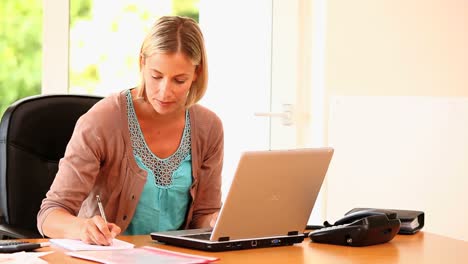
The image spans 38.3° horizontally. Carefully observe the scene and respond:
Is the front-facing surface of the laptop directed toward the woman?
yes

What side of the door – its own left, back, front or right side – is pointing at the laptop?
front

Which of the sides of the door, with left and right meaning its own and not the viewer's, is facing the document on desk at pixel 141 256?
front

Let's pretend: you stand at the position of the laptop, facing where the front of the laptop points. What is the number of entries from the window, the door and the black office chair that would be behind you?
0

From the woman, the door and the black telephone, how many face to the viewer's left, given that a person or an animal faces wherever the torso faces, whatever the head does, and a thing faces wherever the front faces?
1

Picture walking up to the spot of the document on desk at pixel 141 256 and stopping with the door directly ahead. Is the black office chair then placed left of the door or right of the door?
left

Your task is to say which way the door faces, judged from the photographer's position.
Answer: facing the viewer

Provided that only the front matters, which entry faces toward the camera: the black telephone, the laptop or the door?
the door

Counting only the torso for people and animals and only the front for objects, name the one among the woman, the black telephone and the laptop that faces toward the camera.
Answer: the woman

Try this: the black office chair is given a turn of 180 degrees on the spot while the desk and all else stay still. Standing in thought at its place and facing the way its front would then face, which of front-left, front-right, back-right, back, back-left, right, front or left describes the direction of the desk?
back

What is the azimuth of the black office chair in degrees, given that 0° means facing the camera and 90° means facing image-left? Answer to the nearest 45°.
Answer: approximately 315°

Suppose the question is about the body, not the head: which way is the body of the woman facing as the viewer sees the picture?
toward the camera

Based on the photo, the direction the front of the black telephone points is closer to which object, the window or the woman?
the woman

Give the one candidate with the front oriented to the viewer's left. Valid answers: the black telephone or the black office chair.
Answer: the black telephone

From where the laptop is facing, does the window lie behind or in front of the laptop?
in front

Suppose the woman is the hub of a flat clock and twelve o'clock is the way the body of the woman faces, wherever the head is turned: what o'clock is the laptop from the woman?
The laptop is roughly at 11 o'clock from the woman.

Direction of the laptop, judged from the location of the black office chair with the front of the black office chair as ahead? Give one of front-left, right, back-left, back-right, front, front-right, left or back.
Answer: front
